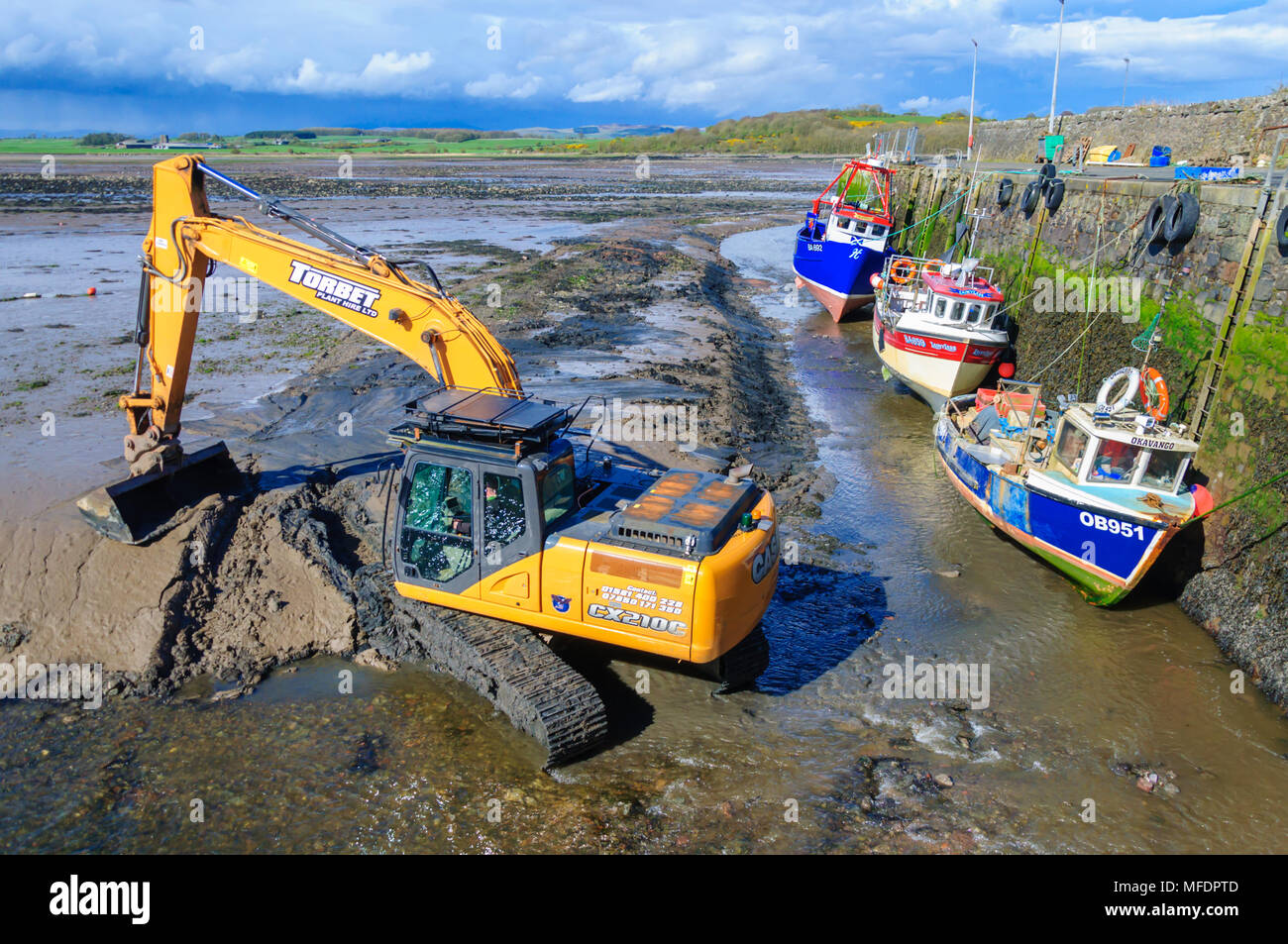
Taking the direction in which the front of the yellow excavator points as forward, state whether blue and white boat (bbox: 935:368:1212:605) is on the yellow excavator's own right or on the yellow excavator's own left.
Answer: on the yellow excavator's own right

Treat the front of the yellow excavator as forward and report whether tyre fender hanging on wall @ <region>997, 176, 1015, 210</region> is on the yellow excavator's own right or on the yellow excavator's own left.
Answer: on the yellow excavator's own right

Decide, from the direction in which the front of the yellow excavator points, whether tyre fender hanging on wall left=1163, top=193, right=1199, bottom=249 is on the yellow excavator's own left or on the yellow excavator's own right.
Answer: on the yellow excavator's own right

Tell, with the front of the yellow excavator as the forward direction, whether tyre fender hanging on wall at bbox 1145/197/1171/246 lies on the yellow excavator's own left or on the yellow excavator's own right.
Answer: on the yellow excavator's own right

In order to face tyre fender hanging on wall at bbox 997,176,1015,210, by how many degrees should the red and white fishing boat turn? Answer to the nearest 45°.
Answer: approximately 135° to its left

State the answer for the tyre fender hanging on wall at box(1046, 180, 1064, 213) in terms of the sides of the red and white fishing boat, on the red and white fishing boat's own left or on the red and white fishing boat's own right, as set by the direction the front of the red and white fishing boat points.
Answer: on the red and white fishing boat's own left

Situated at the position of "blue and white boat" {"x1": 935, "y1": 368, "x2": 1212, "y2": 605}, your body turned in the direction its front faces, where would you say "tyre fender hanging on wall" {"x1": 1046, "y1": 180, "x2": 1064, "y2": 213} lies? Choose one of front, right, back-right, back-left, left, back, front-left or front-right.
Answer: back-left

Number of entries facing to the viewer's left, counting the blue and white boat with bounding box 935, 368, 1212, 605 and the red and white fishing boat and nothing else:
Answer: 0

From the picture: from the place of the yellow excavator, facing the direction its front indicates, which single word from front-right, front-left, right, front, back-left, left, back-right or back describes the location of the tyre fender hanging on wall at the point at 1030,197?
right

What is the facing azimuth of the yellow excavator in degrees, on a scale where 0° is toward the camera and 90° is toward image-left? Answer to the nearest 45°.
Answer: approximately 135°

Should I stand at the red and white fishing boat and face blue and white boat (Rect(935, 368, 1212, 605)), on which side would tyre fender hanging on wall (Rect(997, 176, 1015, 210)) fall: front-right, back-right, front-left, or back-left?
back-left
